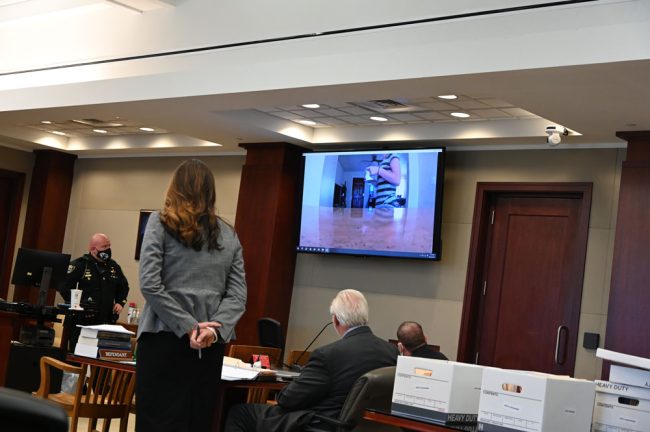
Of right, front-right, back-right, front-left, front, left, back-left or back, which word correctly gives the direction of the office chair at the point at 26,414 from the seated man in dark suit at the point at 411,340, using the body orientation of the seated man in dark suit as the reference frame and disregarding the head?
back-left

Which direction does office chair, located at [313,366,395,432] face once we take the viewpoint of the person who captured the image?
facing away from the viewer and to the left of the viewer

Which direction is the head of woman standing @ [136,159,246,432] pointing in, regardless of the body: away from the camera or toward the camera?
away from the camera

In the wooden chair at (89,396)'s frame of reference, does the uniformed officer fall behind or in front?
in front

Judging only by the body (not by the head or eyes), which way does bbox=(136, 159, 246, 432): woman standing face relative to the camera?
away from the camera

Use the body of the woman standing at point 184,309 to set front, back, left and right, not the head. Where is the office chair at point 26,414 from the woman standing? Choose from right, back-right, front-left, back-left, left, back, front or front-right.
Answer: back

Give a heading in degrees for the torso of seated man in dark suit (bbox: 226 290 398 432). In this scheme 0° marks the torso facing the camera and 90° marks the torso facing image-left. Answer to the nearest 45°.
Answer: approximately 135°

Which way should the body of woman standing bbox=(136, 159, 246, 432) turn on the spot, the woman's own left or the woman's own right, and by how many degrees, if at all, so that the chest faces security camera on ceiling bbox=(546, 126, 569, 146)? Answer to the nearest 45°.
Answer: approximately 45° to the woman's own right

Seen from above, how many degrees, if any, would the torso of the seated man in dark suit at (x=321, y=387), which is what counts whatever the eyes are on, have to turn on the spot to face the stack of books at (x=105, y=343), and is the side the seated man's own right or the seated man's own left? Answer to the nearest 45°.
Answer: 0° — they already face it

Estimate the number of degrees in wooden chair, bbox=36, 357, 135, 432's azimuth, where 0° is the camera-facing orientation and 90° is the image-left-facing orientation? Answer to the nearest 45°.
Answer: approximately 135°
